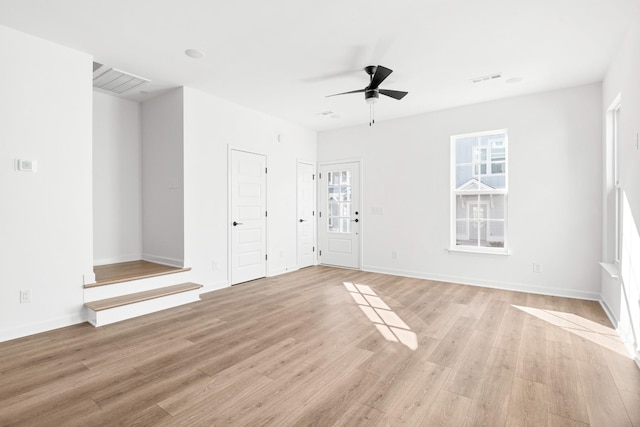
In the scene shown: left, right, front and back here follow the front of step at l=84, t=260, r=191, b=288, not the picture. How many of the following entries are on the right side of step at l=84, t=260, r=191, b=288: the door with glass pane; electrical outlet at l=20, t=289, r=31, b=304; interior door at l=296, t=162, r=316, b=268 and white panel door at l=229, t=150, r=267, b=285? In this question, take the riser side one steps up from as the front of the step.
1

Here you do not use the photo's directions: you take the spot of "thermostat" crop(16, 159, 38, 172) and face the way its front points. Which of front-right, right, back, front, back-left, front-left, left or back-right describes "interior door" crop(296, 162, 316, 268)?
left

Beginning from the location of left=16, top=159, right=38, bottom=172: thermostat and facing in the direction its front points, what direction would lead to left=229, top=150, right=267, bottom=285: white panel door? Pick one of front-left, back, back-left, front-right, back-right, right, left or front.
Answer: left

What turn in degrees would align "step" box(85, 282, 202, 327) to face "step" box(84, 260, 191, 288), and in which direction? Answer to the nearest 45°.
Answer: approximately 135° to its left

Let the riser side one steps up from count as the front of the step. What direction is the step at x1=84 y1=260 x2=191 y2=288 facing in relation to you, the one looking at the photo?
facing the viewer and to the right of the viewer

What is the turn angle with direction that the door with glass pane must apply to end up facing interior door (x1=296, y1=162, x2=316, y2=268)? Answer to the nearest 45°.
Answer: approximately 45° to its right

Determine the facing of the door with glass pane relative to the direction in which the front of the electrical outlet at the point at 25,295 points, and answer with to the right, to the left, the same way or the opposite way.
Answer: to the right

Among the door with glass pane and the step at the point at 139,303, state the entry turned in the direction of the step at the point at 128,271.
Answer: the door with glass pane

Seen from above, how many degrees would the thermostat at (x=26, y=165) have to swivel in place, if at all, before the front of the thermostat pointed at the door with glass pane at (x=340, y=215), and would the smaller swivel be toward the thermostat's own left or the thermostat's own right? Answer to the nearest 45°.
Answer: approximately 90° to the thermostat's own left

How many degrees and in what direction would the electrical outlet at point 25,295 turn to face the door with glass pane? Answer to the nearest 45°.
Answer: approximately 90° to its left
